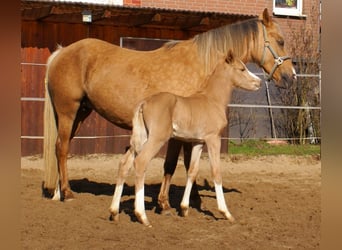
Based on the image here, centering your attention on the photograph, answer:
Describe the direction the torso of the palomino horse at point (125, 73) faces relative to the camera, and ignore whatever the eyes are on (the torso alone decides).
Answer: to the viewer's right

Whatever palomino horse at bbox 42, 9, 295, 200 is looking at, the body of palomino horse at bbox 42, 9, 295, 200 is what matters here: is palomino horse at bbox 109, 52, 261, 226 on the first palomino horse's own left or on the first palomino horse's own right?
on the first palomino horse's own right
